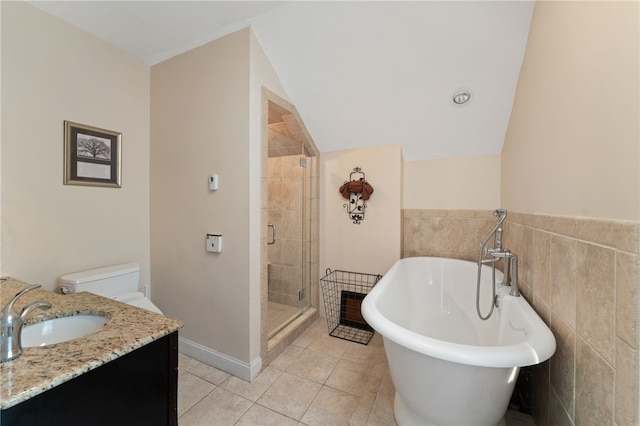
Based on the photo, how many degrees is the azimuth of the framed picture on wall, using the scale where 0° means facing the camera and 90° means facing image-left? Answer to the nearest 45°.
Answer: approximately 315°

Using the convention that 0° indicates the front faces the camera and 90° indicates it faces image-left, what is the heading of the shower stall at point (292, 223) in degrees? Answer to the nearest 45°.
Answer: approximately 315°

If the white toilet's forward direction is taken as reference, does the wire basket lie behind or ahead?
ahead

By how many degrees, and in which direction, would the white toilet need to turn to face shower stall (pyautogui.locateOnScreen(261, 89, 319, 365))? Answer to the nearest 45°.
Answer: approximately 45° to its left

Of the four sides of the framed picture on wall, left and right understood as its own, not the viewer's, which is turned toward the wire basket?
front

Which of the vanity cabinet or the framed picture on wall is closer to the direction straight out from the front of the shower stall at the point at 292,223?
the vanity cabinet

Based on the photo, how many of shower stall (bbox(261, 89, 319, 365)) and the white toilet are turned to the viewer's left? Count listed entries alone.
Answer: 0

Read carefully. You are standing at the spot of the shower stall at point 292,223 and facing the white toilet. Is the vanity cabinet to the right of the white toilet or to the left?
left

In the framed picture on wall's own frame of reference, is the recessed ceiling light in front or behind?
in front

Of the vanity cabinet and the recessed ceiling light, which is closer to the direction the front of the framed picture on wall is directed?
the recessed ceiling light

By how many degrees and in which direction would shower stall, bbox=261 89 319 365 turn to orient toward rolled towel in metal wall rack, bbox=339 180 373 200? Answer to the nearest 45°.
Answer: approximately 45° to its left

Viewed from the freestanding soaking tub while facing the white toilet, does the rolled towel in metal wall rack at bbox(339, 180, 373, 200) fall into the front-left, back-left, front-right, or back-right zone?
front-right

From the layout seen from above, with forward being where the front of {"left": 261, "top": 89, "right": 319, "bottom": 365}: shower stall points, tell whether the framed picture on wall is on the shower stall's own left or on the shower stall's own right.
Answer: on the shower stall's own right
